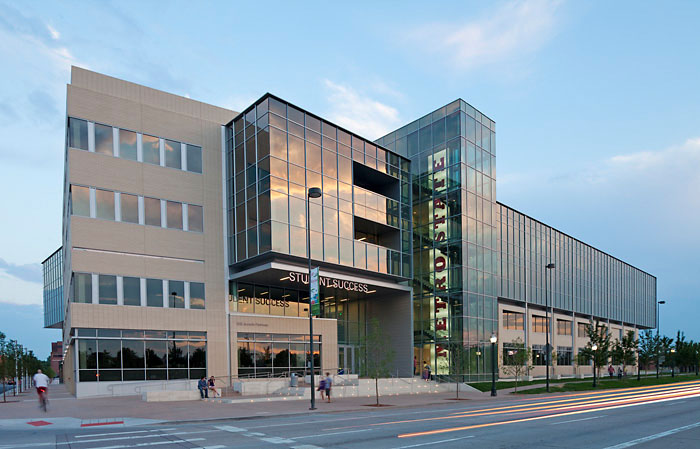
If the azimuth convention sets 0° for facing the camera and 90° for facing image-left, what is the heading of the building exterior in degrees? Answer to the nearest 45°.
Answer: approximately 315°
